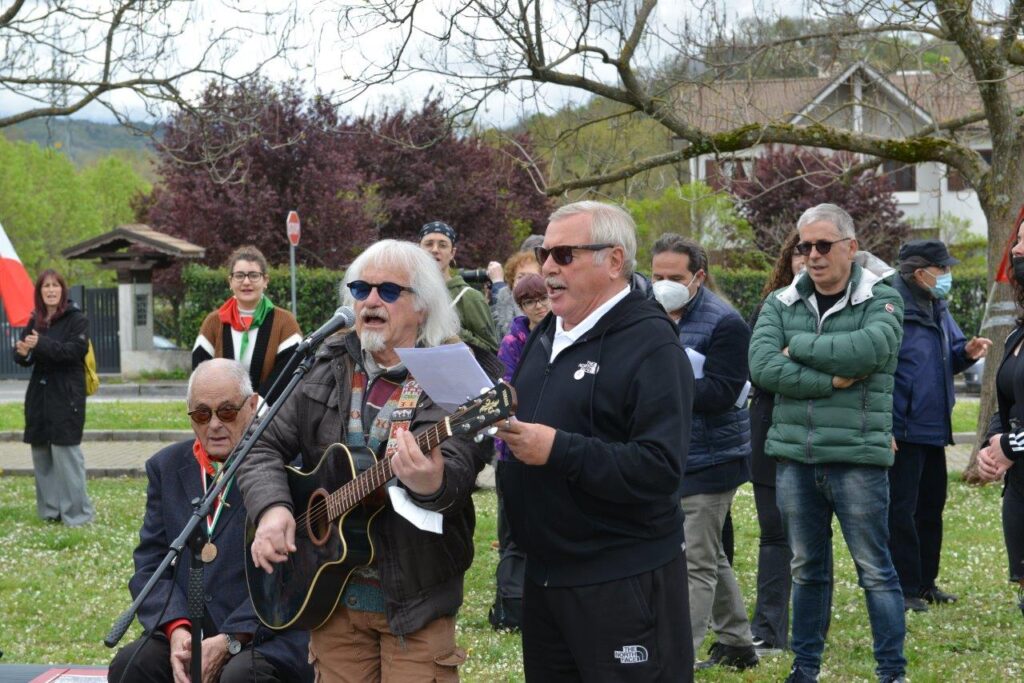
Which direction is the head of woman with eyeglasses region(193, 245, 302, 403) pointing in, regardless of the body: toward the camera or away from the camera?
toward the camera

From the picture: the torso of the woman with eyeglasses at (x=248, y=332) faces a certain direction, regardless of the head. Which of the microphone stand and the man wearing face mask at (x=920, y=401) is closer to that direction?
the microphone stand

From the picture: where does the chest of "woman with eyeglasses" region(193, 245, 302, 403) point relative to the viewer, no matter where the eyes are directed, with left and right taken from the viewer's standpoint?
facing the viewer

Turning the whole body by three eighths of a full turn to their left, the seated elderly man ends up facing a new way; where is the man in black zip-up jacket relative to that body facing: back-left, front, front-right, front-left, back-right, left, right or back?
right

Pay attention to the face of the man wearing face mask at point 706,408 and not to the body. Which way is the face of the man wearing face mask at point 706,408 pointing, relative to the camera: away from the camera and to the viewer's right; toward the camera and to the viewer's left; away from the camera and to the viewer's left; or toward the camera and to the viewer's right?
toward the camera and to the viewer's left

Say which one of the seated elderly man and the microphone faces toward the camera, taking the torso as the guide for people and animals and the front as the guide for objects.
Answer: the seated elderly man

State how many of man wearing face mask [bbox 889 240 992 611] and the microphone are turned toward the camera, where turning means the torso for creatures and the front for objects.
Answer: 0

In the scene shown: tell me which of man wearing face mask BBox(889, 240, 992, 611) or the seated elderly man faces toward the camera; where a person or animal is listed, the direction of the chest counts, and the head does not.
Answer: the seated elderly man

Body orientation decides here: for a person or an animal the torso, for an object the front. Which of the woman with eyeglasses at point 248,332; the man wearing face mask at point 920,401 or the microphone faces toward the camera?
the woman with eyeglasses

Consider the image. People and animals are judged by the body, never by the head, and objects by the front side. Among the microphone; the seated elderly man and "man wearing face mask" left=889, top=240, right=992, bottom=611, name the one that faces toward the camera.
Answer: the seated elderly man

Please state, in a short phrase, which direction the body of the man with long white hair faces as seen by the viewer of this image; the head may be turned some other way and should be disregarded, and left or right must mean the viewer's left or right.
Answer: facing the viewer and to the left of the viewer

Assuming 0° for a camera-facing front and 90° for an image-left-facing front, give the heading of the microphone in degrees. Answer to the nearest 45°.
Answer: approximately 270°

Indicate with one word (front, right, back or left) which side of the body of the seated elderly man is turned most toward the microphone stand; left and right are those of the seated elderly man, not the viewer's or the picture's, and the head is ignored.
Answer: front

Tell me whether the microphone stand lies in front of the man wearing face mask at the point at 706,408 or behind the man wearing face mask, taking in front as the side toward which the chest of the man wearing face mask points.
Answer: in front

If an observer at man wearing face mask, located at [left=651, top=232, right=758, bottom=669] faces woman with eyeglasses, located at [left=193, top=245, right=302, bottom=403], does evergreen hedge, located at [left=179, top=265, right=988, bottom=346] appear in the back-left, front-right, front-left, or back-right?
front-right

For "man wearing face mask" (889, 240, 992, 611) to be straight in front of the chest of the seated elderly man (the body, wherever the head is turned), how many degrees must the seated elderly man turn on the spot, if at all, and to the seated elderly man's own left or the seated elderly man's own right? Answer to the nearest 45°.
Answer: approximately 135° to the seated elderly man's own left
